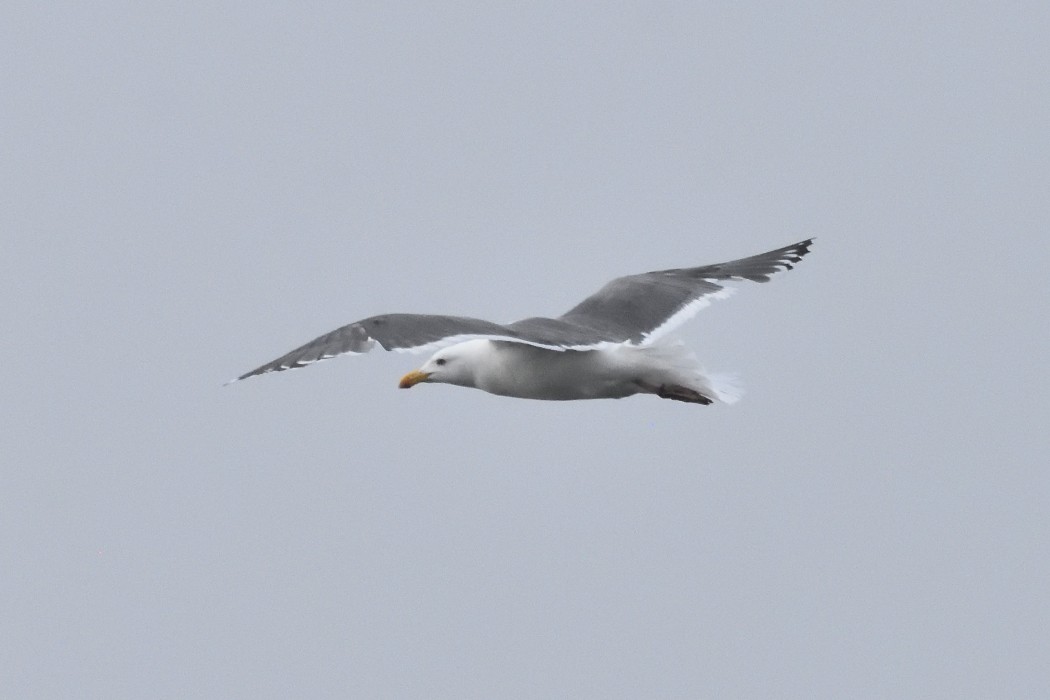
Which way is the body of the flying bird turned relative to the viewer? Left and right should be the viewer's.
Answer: facing away from the viewer and to the left of the viewer
